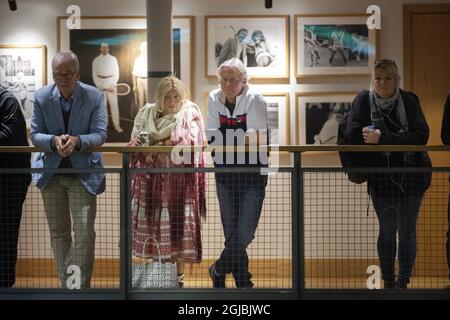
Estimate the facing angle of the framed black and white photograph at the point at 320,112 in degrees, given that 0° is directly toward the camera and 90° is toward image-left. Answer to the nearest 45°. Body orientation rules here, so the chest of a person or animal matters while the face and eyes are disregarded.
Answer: approximately 0°

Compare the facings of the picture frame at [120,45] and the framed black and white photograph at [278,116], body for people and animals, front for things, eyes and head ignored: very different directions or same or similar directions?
same or similar directions

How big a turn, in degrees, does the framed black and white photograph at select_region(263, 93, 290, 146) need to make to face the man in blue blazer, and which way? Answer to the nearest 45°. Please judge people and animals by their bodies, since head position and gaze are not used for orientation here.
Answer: approximately 45° to its right

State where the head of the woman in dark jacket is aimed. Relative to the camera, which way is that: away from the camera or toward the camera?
toward the camera

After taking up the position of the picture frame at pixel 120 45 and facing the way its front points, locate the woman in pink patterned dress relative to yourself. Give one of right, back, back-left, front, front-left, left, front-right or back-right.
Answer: front

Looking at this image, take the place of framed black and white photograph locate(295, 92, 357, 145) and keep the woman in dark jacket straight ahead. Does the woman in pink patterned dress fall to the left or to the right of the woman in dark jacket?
right

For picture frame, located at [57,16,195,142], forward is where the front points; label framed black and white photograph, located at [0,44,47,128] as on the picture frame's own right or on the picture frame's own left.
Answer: on the picture frame's own right

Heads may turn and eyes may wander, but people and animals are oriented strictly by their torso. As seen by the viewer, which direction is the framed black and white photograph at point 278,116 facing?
toward the camera

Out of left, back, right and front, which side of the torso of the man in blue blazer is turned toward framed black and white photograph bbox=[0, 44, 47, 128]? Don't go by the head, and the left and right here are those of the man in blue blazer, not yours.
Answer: back

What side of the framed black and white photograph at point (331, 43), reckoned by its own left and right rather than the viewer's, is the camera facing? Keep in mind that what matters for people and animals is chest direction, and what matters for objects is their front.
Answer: front

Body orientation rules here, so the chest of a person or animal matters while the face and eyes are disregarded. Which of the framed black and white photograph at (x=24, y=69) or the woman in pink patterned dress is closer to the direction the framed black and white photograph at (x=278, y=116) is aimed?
the woman in pink patterned dress

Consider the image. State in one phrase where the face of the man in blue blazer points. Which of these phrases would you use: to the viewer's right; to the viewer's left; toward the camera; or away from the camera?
toward the camera

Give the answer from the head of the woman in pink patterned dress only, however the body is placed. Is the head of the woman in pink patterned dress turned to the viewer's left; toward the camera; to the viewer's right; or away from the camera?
toward the camera

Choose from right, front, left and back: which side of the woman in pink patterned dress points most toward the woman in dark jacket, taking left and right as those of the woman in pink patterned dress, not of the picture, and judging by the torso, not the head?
left

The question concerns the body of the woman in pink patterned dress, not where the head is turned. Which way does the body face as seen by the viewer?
toward the camera
